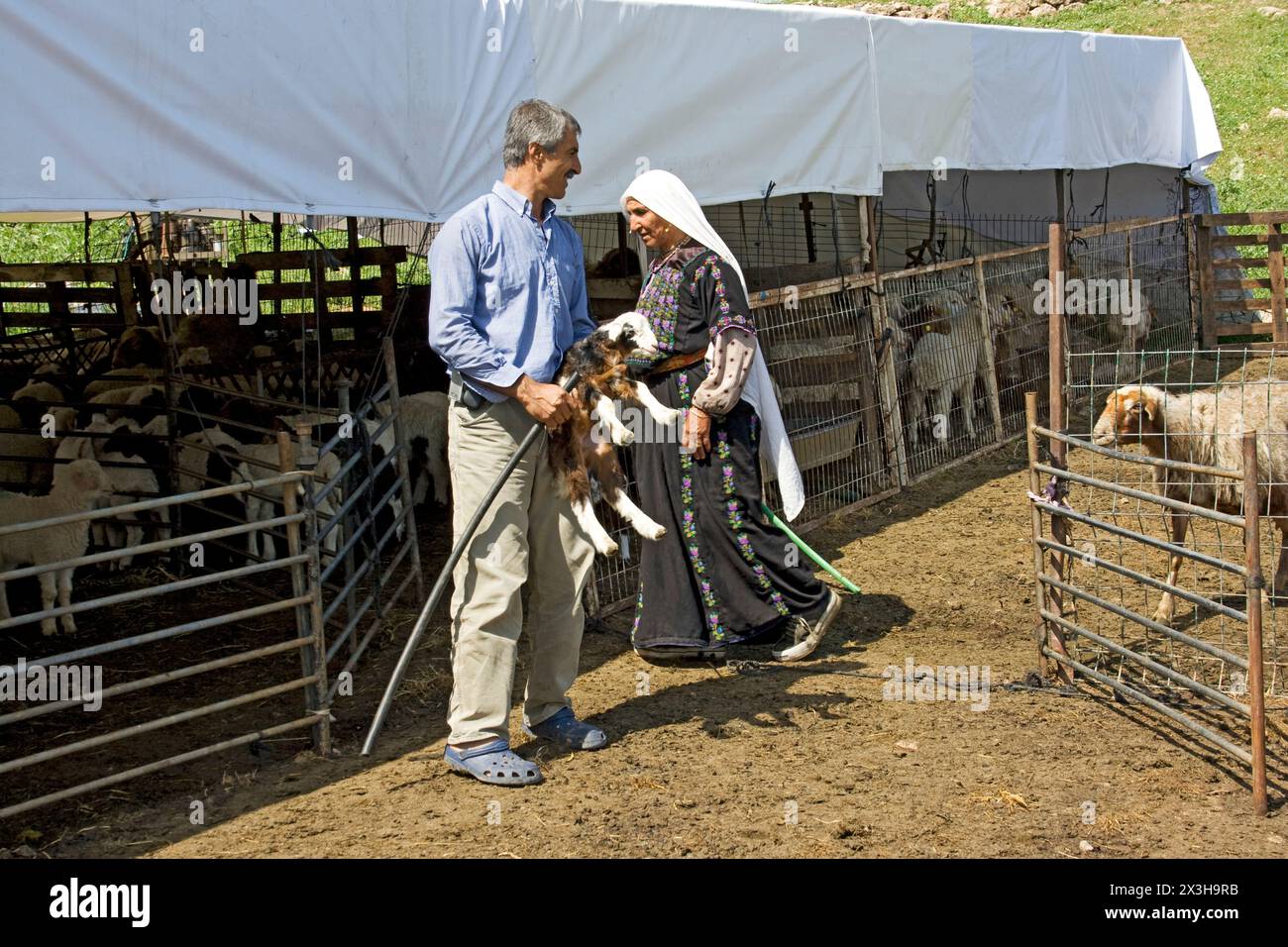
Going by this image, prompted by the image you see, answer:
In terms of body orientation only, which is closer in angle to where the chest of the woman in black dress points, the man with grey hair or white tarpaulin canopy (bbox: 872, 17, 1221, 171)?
the man with grey hair

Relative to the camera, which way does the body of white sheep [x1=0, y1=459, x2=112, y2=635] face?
to the viewer's right

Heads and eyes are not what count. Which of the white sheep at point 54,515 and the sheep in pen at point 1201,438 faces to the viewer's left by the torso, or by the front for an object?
the sheep in pen

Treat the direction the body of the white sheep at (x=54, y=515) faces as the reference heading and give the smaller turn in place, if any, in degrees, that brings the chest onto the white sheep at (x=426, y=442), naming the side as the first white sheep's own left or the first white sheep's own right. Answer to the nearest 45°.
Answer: approximately 45° to the first white sheep's own left

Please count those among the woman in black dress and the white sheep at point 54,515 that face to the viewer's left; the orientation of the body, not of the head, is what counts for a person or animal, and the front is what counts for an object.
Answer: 1

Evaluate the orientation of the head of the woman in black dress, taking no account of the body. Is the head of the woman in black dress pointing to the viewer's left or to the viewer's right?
to the viewer's left

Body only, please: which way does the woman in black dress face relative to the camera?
to the viewer's left

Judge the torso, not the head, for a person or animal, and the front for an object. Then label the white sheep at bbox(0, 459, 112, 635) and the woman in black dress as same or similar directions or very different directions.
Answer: very different directions

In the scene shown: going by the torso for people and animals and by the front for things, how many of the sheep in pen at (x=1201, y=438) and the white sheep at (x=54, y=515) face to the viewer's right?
1

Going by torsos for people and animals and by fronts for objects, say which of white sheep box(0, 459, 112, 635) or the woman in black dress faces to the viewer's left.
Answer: the woman in black dress

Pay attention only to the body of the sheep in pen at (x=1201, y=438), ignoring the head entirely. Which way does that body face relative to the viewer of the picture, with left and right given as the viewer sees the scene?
facing to the left of the viewer
